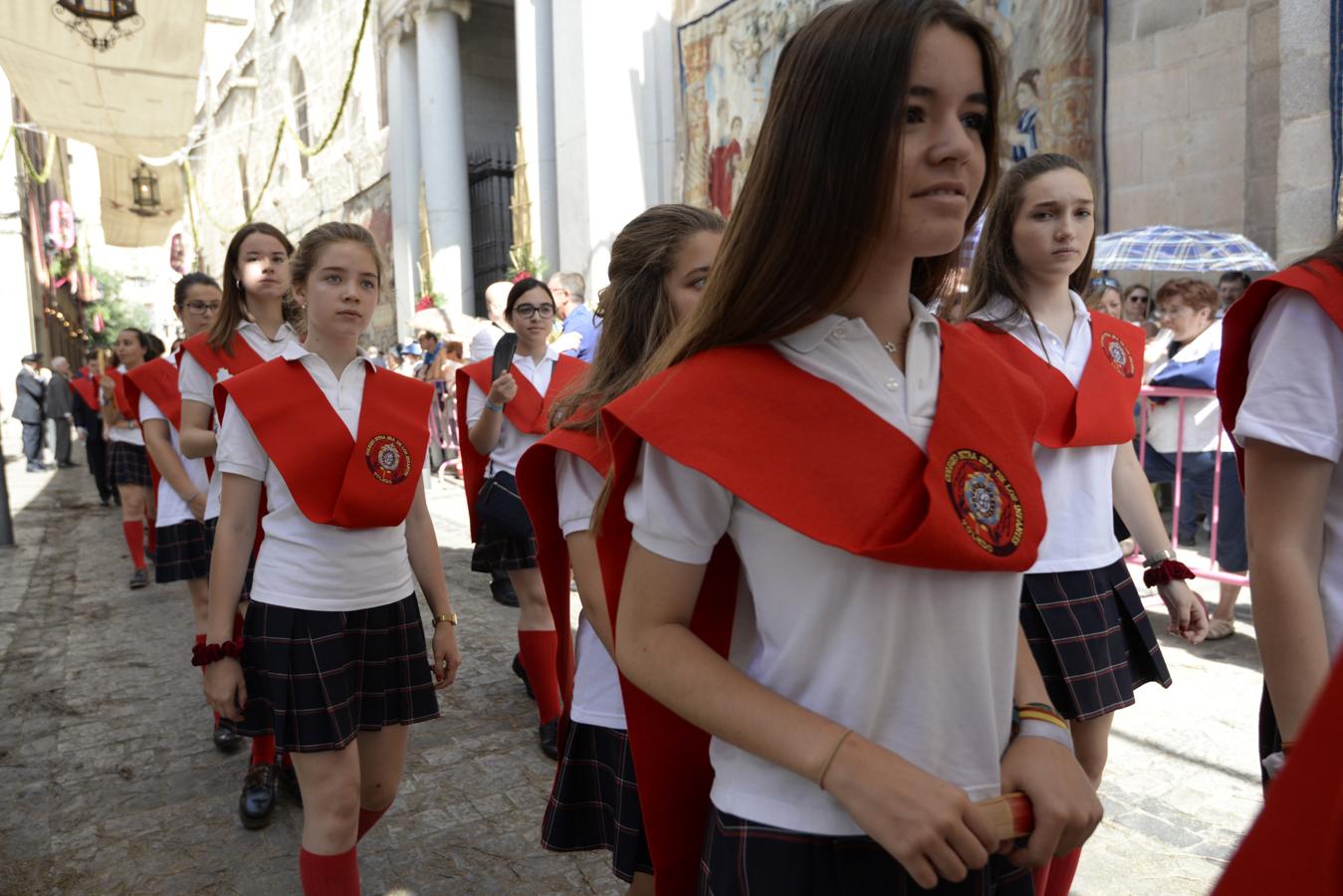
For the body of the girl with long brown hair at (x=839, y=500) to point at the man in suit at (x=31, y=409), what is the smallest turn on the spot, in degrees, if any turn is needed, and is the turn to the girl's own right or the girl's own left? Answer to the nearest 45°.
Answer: approximately 180°

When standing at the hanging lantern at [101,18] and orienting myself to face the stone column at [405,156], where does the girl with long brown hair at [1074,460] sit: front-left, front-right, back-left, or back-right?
back-right

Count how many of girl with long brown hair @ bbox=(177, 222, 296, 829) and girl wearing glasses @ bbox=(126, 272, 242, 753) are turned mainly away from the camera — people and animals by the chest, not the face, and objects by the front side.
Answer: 0

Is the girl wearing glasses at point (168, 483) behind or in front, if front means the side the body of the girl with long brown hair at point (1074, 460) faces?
behind

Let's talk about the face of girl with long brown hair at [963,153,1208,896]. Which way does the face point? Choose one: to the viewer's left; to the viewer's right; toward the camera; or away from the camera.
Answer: toward the camera

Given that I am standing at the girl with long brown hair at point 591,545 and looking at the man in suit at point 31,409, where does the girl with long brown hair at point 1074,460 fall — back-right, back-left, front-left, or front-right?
back-right

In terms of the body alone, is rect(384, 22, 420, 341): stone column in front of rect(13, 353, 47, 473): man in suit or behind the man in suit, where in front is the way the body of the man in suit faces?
in front

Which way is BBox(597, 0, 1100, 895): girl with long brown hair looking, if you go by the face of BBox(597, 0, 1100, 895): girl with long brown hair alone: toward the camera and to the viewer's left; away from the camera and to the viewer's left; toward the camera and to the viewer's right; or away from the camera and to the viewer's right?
toward the camera and to the viewer's right

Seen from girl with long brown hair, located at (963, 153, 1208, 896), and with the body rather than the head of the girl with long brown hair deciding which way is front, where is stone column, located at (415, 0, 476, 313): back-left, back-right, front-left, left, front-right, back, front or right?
back
